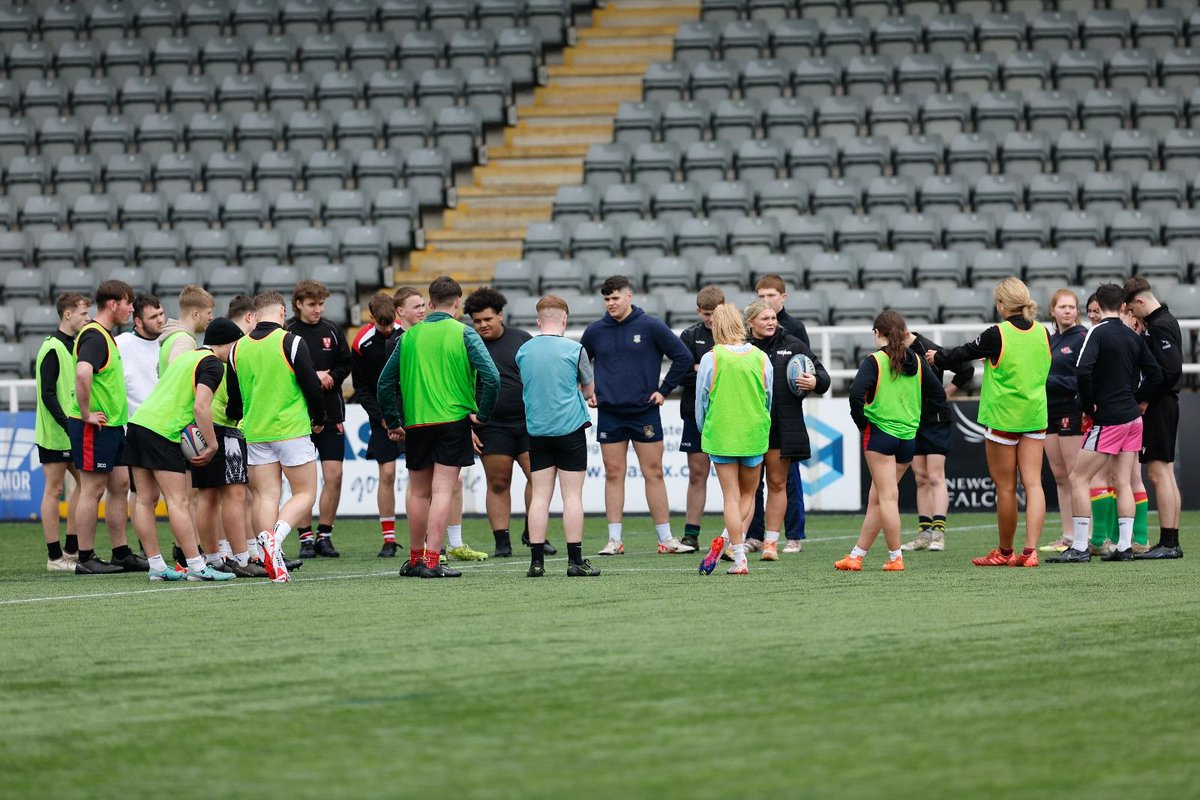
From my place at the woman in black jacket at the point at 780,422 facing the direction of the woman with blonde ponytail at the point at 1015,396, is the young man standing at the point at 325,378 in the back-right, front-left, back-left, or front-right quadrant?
back-right

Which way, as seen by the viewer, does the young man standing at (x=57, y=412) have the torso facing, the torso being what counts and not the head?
to the viewer's right

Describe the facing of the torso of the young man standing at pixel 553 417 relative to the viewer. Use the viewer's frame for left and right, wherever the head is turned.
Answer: facing away from the viewer

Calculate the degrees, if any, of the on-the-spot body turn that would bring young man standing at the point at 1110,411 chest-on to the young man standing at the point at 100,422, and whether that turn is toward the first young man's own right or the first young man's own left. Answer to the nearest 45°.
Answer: approximately 45° to the first young man's own left

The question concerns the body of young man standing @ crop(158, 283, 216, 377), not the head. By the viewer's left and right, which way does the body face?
facing to the right of the viewer

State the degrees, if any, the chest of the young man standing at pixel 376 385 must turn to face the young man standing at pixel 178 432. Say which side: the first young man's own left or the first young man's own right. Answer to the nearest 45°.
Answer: approximately 90° to the first young man's own right

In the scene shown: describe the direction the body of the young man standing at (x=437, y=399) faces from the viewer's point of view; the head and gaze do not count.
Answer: away from the camera

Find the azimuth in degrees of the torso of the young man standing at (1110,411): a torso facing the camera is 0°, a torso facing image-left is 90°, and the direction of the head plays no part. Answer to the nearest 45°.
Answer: approximately 135°

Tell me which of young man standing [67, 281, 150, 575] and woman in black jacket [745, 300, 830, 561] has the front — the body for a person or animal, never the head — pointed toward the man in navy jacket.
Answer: the young man standing

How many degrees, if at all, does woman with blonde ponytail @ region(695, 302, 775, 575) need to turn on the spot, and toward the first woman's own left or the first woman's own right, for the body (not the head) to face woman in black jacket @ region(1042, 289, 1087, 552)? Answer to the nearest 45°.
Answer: approximately 45° to the first woman's own right

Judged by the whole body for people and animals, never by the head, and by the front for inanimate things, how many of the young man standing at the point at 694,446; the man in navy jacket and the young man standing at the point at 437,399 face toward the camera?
2

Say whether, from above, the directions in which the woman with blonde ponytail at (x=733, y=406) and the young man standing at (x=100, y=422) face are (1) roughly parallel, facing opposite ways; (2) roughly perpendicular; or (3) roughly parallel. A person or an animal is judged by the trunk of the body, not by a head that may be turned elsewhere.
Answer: roughly perpendicular
